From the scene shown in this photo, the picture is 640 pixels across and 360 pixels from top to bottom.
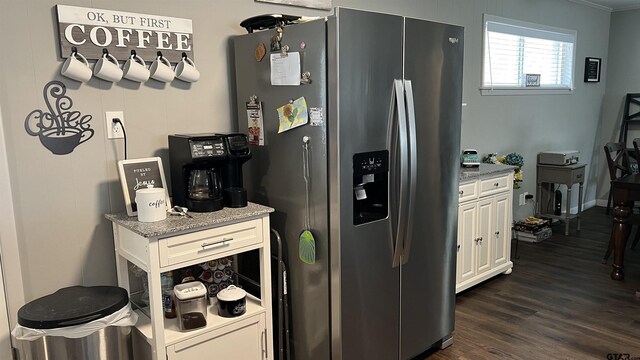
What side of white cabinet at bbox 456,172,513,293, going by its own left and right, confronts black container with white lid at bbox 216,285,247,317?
right

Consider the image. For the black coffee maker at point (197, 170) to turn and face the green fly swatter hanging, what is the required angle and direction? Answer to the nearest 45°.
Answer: approximately 45° to its left

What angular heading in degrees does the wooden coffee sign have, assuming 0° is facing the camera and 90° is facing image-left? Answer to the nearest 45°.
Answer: approximately 315°

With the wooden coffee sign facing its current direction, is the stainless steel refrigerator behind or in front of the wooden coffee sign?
in front

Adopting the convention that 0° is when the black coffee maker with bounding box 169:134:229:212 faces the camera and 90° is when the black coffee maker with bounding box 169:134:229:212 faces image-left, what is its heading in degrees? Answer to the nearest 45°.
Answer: approximately 315°

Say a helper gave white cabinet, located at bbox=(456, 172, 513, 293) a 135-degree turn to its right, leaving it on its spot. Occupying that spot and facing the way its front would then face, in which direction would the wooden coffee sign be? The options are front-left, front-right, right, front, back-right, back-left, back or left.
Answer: front-left

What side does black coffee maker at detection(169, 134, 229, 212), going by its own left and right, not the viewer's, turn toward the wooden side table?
left

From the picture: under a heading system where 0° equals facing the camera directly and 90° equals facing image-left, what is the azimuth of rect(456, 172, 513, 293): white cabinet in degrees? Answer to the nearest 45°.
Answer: approximately 315°

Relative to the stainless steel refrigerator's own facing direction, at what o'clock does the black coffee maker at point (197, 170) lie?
The black coffee maker is roughly at 4 o'clock from the stainless steel refrigerator.

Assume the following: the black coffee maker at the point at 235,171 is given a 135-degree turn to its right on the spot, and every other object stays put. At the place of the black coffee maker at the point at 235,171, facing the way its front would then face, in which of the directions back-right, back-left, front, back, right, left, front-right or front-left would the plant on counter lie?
back-right

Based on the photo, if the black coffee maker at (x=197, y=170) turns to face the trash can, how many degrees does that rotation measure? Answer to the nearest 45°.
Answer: approximately 90° to its right

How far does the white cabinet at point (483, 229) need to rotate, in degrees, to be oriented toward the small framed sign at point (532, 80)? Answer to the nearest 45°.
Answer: approximately 135° to its left

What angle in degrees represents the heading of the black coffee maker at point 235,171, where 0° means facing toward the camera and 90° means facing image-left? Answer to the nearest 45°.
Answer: approximately 315°

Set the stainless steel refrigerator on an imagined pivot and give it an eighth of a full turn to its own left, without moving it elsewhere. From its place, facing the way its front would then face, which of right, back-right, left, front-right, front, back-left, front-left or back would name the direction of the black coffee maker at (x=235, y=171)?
back
